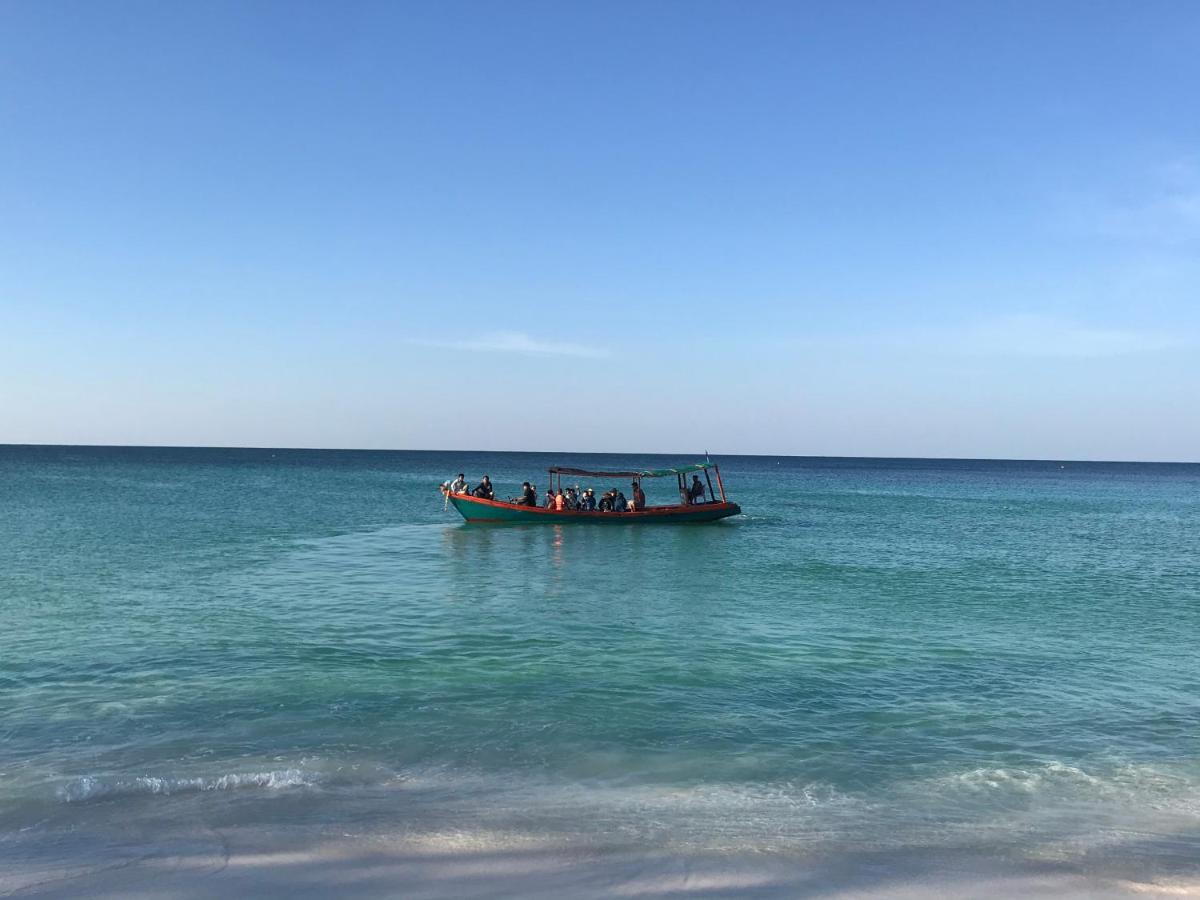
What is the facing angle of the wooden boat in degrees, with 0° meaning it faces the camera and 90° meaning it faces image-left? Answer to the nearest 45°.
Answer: approximately 90°
